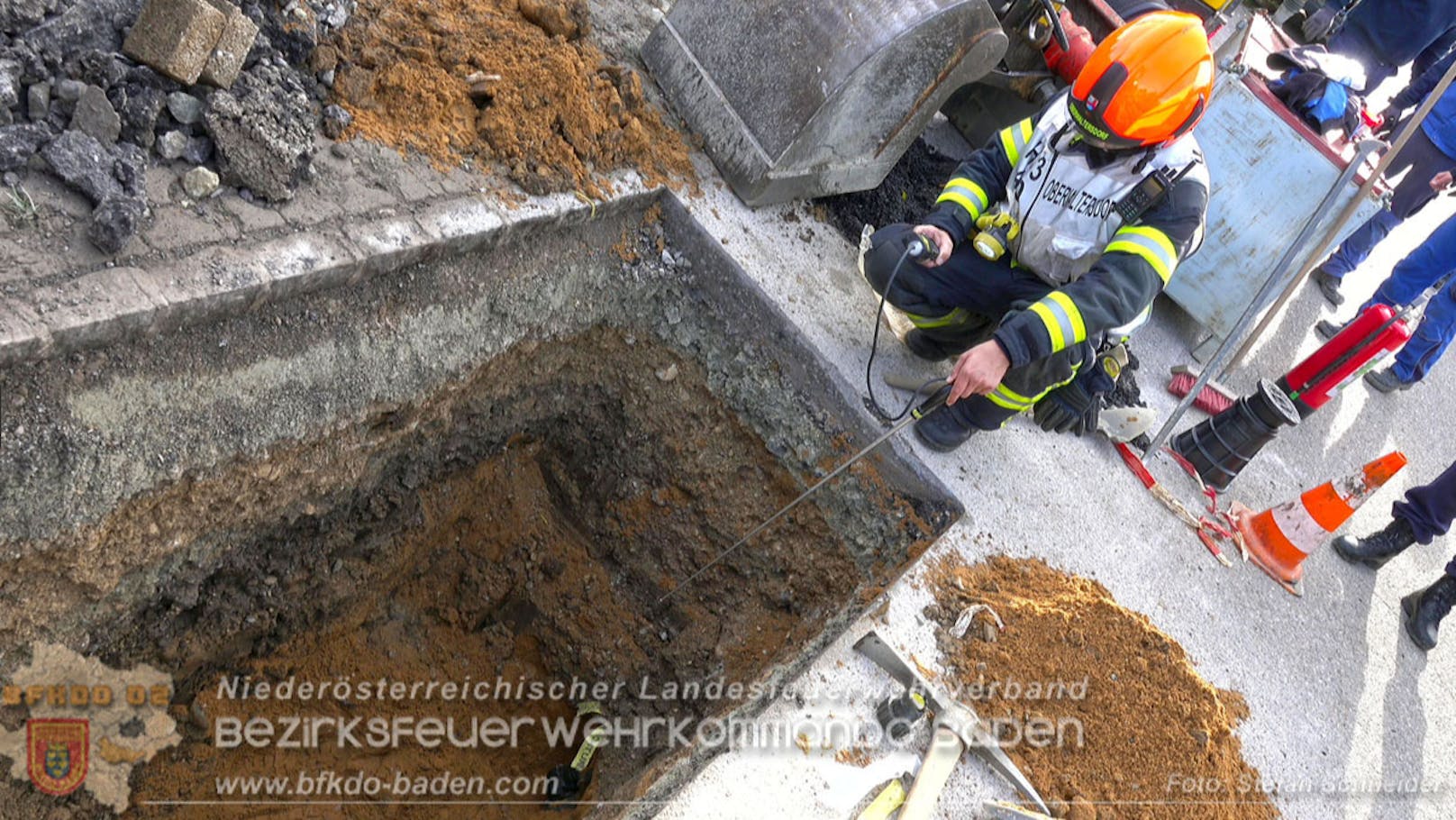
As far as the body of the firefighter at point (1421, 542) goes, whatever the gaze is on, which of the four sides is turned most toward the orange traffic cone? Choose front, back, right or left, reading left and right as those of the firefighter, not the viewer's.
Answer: front

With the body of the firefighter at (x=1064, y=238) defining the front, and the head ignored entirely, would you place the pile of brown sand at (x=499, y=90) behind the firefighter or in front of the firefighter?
in front

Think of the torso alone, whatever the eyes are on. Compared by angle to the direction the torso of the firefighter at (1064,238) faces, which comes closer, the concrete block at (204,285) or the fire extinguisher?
the concrete block

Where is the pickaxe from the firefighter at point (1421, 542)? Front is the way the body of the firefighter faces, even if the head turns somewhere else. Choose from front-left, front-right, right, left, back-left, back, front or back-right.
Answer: front-left

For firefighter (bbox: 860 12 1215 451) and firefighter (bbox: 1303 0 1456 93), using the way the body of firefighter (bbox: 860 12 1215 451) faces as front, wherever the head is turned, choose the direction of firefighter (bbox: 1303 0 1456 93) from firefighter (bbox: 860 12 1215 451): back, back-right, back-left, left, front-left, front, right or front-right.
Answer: back-right

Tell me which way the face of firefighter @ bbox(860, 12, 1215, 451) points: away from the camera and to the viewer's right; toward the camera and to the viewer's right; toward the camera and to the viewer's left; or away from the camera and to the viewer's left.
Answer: toward the camera and to the viewer's left

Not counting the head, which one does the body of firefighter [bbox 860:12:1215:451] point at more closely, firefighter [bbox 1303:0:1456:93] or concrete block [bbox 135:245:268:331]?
the concrete block

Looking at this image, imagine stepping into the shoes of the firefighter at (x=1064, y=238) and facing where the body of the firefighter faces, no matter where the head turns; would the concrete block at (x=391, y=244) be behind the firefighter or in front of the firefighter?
in front

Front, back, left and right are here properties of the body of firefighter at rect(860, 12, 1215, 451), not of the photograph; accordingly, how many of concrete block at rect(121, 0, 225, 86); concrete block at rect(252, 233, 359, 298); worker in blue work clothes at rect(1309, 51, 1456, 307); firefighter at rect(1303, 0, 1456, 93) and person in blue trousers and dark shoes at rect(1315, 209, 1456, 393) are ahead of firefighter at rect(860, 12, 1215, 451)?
2

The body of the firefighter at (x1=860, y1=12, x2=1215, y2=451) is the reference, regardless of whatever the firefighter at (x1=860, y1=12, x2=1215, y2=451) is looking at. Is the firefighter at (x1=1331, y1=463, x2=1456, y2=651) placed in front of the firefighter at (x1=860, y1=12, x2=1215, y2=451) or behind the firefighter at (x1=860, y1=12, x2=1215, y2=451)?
behind

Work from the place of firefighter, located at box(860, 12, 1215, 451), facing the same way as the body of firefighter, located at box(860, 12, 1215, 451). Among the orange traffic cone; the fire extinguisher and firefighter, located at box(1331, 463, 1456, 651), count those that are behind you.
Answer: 3

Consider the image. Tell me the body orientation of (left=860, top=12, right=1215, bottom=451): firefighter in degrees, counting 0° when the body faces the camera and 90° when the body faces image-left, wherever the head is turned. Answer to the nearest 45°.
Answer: approximately 45°

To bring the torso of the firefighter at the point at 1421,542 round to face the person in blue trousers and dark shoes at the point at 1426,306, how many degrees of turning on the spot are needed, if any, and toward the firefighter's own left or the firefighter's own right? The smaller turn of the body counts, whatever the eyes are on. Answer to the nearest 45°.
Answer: approximately 90° to the firefighter's own right

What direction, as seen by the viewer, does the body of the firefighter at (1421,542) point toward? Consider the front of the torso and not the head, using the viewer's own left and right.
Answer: facing the viewer and to the left of the viewer

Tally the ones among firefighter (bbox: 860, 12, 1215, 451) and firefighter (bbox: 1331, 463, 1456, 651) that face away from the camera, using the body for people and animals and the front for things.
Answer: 0
